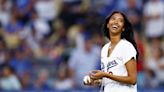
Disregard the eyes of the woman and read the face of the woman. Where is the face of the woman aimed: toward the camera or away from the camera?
toward the camera

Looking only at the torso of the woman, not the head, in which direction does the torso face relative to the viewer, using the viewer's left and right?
facing the viewer and to the left of the viewer
